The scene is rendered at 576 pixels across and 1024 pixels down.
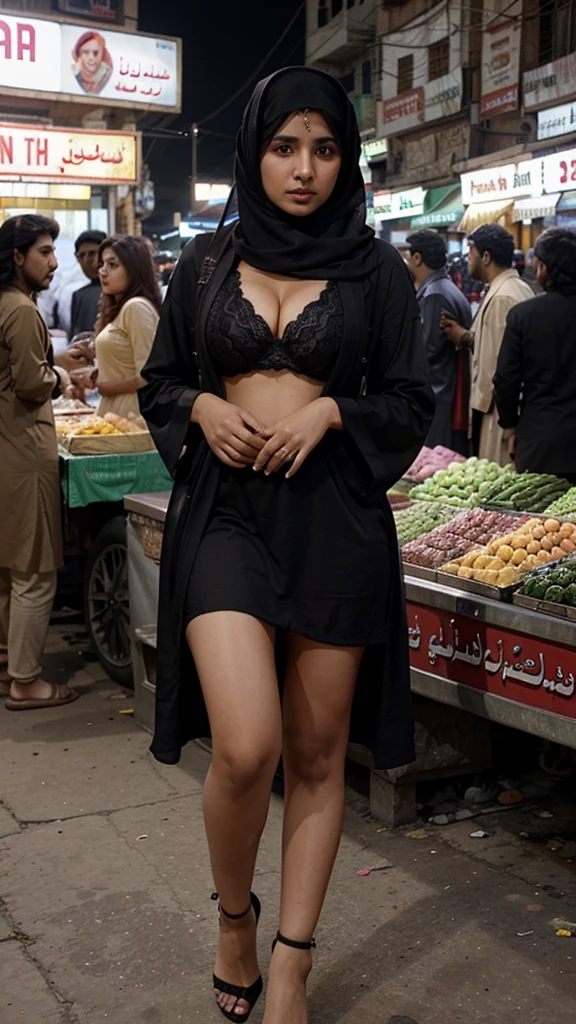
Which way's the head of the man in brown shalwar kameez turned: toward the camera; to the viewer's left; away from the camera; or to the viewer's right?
to the viewer's right

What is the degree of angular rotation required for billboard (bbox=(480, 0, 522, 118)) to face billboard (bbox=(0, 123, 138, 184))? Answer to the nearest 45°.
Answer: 0° — it already faces it

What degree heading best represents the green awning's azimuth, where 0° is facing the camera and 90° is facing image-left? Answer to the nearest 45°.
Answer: approximately 45°

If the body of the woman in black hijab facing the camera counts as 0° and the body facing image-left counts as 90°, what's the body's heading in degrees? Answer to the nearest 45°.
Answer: approximately 0°
